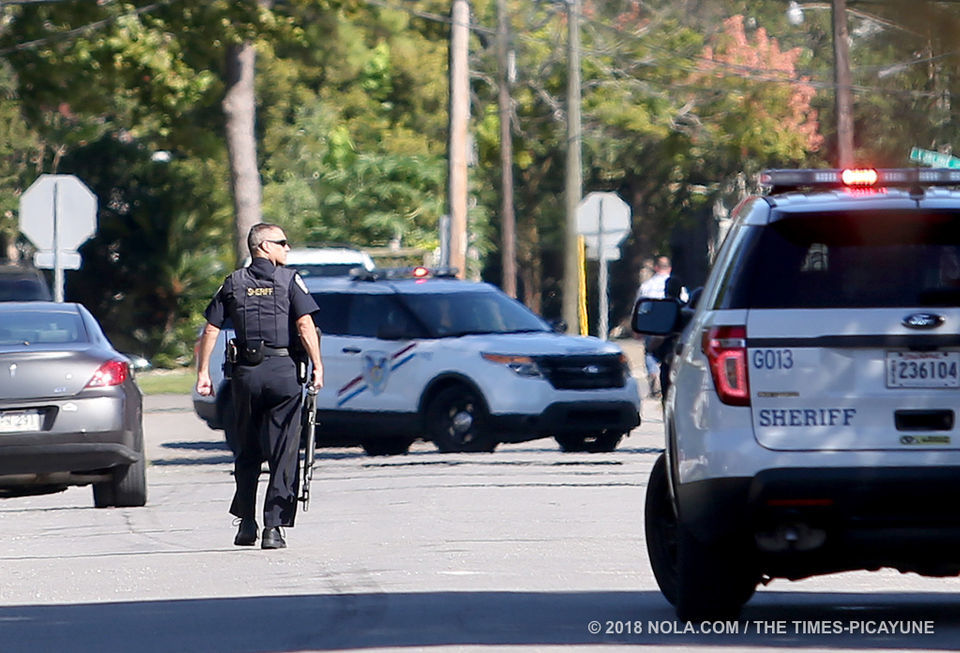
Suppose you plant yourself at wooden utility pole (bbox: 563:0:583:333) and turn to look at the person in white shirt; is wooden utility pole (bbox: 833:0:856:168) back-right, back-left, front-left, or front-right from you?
front-left

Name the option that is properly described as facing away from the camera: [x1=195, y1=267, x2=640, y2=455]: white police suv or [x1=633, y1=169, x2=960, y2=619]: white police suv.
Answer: [x1=633, y1=169, x2=960, y2=619]: white police suv

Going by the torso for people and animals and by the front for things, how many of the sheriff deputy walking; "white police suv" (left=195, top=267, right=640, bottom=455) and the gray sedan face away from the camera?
2

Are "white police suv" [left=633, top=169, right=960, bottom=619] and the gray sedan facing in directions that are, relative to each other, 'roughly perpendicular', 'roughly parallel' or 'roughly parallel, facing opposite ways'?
roughly parallel

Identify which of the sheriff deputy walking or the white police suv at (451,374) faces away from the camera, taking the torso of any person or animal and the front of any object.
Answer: the sheriff deputy walking

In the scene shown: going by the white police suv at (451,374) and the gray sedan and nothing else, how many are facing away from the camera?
1

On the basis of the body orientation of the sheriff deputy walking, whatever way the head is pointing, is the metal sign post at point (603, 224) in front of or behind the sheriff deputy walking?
in front

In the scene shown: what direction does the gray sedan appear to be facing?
away from the camera

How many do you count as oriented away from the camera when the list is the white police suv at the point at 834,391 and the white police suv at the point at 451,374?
1

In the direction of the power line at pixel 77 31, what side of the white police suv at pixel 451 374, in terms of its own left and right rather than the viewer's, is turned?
back

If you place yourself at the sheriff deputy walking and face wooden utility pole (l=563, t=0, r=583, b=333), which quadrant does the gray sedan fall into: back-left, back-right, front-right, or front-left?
front-left

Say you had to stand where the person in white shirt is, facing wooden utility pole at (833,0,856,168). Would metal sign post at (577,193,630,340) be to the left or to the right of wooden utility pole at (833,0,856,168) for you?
left

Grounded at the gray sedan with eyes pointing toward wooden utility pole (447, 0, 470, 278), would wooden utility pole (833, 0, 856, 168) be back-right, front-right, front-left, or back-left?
front-right

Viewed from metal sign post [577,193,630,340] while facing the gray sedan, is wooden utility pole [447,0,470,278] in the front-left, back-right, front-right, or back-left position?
back-right

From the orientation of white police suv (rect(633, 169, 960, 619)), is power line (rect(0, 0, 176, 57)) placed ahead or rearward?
ahead

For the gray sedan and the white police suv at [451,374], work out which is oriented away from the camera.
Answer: the gray sedan

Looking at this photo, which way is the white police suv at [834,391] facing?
away from the camera

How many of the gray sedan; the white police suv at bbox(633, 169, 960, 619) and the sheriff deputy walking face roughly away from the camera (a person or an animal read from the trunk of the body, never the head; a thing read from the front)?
3
